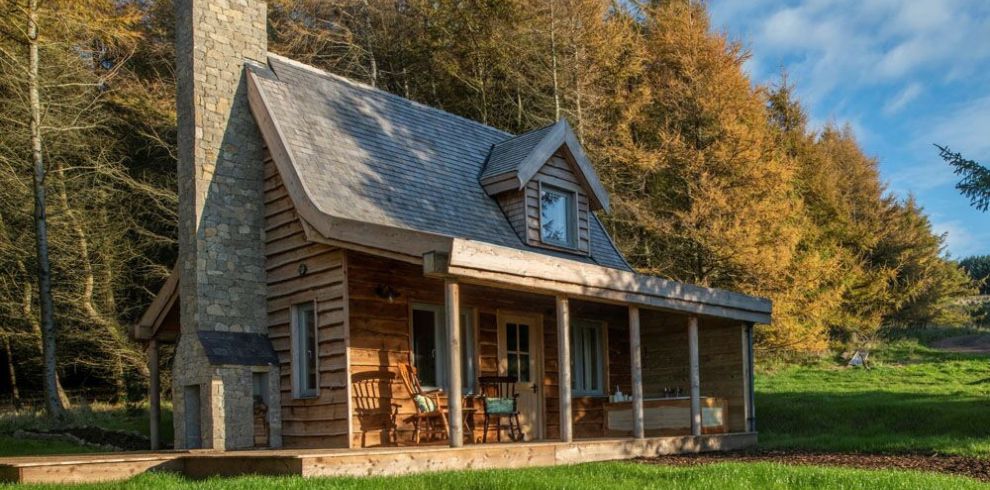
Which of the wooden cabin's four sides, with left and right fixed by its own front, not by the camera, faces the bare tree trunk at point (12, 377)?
back

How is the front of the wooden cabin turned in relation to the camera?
facing the viewer and to the right of the viewer

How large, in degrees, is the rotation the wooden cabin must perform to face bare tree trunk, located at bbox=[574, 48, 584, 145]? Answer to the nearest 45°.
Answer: approximately 135° to its left

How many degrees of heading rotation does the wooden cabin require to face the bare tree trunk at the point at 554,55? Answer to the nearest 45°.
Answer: approximately 135° to its left

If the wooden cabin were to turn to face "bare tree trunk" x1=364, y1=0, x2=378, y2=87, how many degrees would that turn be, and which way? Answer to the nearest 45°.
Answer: approximately 135° to its left
